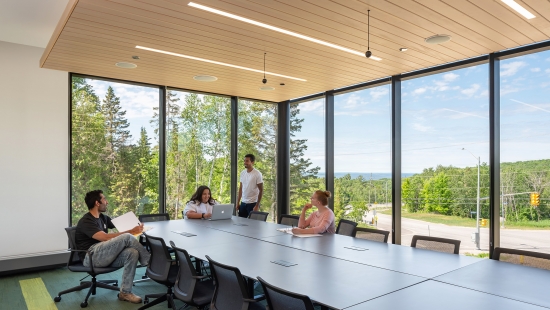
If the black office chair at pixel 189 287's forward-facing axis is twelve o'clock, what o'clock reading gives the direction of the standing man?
The standing man is roughly at 11 o'clock from the black office chair.

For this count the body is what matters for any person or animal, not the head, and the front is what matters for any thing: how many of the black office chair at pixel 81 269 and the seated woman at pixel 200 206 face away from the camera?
0

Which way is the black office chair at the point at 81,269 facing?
to the viewer's right

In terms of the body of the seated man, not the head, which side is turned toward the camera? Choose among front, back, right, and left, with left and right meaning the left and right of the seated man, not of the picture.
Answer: right

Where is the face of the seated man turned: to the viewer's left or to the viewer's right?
to the viewer's right

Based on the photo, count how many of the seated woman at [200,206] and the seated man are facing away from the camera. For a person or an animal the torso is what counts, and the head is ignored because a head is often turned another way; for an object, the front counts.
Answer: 0

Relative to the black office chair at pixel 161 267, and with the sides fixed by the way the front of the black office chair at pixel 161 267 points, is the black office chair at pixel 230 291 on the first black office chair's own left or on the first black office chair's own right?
on the first black office chair's own right

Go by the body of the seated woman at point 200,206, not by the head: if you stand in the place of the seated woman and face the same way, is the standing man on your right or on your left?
on your left

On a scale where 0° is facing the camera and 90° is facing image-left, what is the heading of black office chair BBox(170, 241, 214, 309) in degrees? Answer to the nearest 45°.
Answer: approximately 225°
